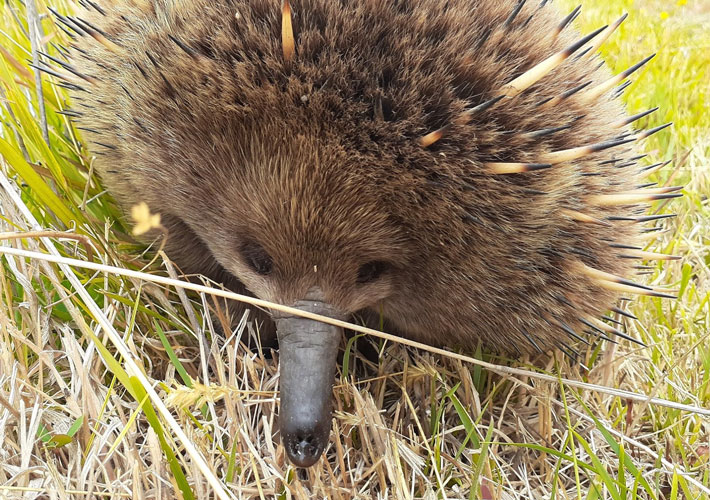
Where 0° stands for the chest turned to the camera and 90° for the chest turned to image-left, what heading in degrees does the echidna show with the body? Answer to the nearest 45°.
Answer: approximately 0°
